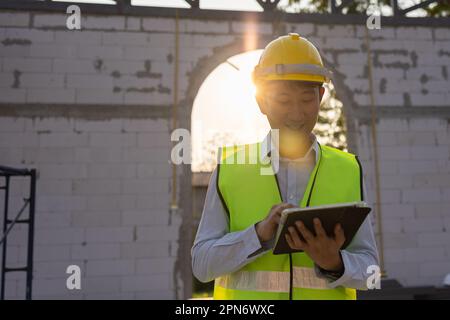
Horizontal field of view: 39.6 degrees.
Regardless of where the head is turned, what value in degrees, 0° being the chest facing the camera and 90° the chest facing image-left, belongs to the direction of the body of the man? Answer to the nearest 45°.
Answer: approximately 0°

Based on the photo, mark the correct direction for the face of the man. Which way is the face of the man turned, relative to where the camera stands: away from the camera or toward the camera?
toward the camera
